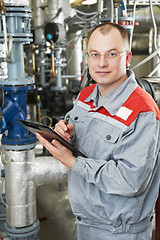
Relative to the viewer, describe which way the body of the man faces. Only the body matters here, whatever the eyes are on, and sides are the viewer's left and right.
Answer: facing the viewer and to the left of the viewer

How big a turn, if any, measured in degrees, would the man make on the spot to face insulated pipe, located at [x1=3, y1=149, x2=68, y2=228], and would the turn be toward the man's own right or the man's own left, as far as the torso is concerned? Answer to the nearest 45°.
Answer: approximately 90° to the man's own right
